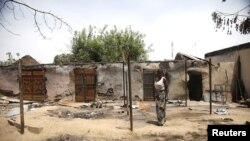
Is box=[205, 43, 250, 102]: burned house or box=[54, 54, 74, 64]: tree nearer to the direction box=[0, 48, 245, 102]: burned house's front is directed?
the burned house

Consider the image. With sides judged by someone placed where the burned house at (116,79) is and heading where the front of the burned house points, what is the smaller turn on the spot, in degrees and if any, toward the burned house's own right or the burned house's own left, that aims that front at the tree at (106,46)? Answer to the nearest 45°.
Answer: approximately 180°

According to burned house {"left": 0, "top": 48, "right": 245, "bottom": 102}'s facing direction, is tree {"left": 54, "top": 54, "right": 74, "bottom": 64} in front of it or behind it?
behind

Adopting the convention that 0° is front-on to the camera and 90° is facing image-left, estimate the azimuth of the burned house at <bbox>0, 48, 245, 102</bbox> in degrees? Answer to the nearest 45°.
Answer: approximately 0°

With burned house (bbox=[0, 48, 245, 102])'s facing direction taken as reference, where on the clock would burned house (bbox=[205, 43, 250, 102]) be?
burned house (bbox=[205, 43, 250, 102]) is roughly at 9 o'clock from burned house (bbox=[0, 48, 245, 102]).
